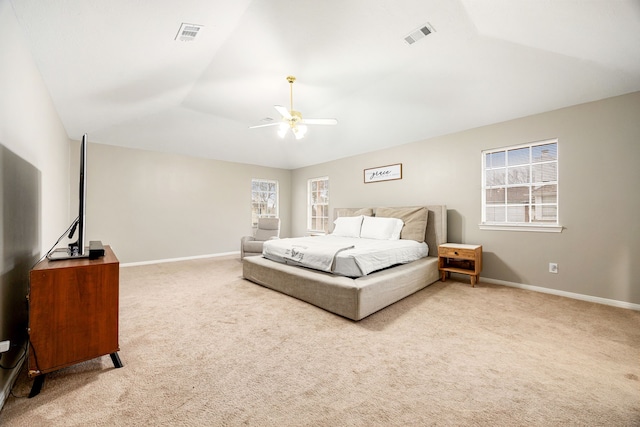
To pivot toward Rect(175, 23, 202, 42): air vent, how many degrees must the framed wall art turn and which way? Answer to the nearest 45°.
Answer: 0° — it already faces it

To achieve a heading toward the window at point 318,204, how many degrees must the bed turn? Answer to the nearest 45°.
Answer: approximately 135° to its right

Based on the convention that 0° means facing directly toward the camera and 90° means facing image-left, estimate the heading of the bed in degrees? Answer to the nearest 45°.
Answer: approximately 45°
